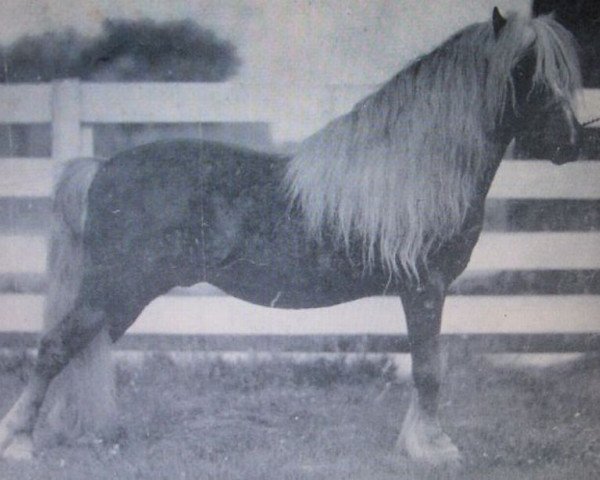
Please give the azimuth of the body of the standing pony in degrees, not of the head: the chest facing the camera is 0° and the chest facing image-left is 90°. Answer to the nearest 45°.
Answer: approximately 270°
